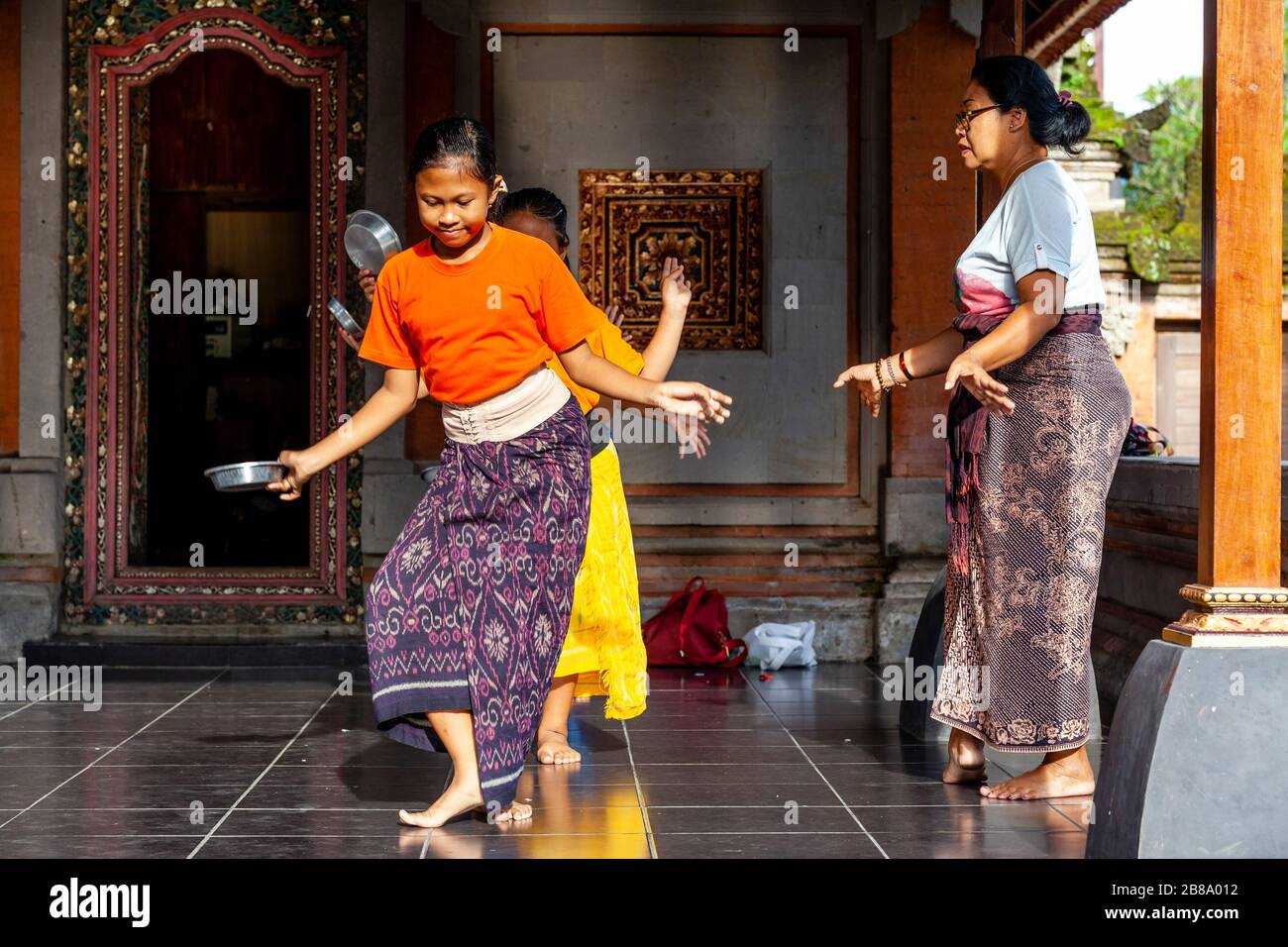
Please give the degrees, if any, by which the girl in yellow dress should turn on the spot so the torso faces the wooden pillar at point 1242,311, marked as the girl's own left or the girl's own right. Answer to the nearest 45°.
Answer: approximately 45° to the girl's own left

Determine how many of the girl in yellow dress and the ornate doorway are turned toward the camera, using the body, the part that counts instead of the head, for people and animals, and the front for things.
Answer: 2

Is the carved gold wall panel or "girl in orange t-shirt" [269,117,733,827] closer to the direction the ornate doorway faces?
the girl in orange t-shirt

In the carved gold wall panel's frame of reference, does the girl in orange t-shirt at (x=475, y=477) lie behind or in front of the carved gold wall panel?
in front

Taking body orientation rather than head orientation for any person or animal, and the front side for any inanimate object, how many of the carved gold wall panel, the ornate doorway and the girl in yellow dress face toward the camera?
3

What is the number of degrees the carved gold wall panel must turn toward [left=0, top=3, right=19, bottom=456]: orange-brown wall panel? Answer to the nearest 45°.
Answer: approximately 90° to its right

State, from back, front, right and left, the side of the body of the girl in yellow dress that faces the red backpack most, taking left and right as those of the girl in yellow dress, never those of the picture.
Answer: back

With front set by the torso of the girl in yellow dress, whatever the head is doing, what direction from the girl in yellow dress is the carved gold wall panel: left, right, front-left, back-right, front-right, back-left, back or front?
back

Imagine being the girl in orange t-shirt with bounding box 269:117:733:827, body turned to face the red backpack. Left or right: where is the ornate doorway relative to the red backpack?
left

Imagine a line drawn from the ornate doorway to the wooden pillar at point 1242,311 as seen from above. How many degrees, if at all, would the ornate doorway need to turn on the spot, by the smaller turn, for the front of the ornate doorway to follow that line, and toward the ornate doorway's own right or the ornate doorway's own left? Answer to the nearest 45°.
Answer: approximately 45° to the ornate doorway's own left

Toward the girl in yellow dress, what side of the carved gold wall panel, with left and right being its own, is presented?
front

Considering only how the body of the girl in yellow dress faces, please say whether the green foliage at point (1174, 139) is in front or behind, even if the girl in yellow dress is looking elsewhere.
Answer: behind
